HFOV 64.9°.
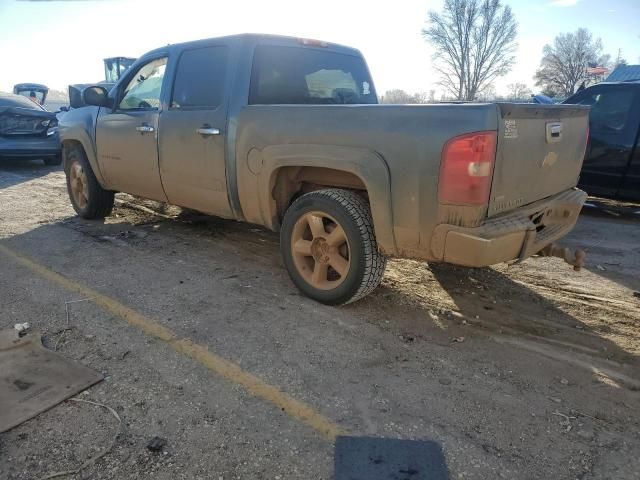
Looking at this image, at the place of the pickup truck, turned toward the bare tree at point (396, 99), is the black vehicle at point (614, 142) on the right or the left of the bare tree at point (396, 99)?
right

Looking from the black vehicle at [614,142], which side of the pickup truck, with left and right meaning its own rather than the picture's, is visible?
right

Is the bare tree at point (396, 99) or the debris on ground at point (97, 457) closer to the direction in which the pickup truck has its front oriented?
the bare tree

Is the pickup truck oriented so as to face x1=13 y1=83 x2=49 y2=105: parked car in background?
yes

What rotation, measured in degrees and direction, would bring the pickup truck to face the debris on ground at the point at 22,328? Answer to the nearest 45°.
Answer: approximately 45° to its left

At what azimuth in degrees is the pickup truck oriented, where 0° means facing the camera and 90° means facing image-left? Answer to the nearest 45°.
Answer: approximately 135°

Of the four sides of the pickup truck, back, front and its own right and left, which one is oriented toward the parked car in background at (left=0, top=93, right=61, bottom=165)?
front

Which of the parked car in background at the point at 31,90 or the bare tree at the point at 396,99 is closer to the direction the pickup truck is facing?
the parked car in background

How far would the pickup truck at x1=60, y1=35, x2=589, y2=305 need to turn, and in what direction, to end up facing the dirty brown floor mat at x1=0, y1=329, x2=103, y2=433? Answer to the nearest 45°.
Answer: approximately 90° to its left

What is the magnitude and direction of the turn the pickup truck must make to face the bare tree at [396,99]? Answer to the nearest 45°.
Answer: approximately 45° to its right

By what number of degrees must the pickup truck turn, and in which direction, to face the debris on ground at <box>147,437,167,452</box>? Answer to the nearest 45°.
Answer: approximately 90° to its left

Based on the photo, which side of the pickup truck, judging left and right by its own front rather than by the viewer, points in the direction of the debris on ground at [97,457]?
left

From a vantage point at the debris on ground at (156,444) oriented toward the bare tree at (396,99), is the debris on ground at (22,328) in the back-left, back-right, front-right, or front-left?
front-left
